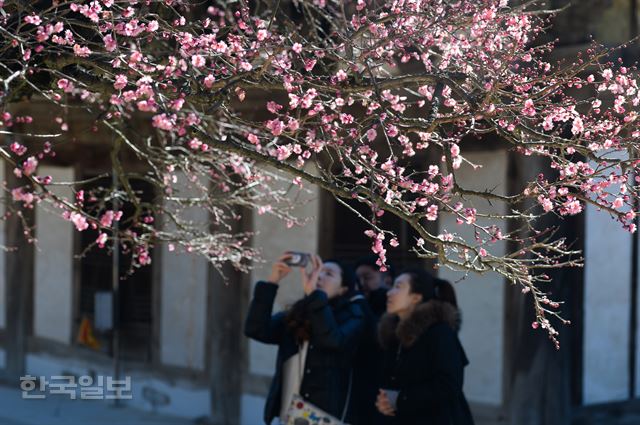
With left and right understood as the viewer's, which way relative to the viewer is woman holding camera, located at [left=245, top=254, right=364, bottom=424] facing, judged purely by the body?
facing the viewer and to the left of the viewer

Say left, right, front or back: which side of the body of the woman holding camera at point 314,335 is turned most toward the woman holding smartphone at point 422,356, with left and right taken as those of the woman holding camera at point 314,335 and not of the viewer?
left

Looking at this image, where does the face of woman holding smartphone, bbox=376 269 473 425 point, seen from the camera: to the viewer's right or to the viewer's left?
to the viewer's left
